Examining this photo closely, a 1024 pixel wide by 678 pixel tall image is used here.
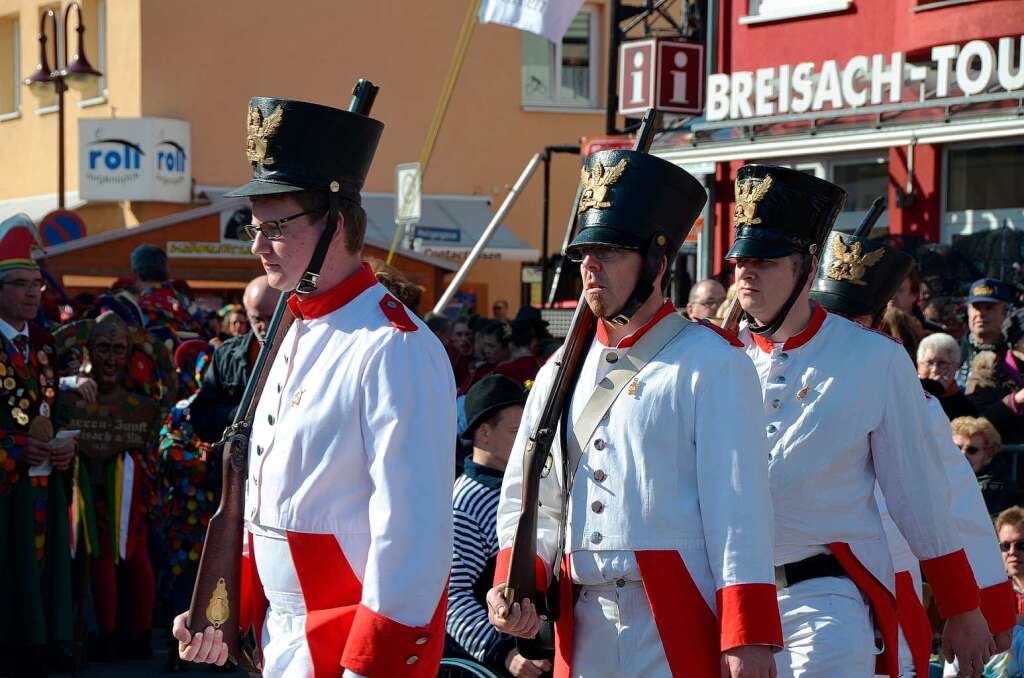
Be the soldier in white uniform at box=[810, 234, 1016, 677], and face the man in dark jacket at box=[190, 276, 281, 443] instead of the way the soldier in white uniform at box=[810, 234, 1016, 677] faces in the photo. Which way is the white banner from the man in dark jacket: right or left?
right

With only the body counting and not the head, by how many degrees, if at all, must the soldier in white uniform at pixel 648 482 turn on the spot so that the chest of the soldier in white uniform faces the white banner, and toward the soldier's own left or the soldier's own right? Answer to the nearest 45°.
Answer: approximately 135° to the soldier's own right

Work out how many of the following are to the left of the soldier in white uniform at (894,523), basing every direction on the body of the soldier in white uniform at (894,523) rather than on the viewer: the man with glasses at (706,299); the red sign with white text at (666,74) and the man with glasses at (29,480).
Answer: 0

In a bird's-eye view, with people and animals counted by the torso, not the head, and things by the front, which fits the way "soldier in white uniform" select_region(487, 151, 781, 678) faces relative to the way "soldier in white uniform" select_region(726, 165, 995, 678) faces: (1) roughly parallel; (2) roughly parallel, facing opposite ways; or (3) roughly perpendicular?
roughly parallel

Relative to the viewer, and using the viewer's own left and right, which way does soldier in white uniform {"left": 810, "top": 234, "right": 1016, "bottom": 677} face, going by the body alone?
facing the viewer and to the left of the viewer

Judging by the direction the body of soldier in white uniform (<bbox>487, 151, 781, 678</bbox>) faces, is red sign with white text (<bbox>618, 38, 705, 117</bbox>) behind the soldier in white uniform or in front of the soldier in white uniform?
behind

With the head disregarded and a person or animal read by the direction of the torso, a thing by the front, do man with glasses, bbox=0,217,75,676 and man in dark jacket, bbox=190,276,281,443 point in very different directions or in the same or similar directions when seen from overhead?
same or similar directions

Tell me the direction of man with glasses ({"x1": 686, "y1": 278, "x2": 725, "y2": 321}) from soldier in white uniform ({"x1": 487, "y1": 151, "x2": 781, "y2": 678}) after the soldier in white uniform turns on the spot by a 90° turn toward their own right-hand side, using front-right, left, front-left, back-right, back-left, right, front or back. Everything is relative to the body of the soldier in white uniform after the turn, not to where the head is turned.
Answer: front-right

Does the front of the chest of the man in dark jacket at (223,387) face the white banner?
no

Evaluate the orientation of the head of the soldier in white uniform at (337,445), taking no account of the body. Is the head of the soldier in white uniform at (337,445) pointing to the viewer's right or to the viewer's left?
to the viewer's left
